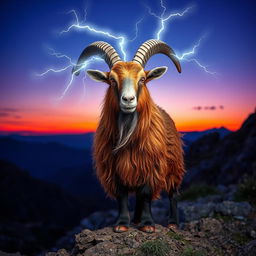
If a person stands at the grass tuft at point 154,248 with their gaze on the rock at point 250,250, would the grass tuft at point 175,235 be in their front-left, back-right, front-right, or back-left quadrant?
front-left

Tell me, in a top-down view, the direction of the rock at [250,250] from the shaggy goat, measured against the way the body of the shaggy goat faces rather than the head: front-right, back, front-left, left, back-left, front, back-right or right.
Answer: left

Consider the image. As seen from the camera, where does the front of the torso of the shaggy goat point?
toward the camera

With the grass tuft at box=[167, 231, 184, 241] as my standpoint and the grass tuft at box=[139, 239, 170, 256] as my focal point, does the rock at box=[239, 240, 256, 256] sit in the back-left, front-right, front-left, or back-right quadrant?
back-left

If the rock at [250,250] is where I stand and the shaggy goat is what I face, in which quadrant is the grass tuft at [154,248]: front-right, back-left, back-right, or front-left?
front-left

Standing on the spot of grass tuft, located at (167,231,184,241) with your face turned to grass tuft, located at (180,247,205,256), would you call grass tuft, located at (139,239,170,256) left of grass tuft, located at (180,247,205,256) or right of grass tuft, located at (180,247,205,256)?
right

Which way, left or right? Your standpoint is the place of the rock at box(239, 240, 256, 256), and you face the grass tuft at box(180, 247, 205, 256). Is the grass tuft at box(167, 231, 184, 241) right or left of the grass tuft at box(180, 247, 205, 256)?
right
